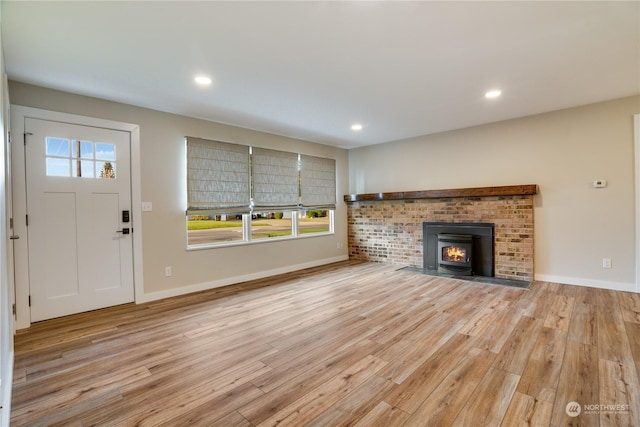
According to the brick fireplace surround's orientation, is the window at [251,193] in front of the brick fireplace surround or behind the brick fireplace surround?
in front

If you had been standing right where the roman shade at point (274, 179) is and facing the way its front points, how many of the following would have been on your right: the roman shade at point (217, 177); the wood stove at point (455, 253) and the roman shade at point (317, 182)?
1

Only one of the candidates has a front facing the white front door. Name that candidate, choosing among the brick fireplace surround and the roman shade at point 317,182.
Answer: the brick fireplace surround

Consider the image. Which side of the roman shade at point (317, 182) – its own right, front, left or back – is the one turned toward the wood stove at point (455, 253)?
front

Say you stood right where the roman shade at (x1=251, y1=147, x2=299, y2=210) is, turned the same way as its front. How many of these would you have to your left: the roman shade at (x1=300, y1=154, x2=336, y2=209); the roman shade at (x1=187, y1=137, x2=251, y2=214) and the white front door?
1

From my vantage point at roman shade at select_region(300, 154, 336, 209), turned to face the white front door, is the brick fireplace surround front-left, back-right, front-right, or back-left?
back-left

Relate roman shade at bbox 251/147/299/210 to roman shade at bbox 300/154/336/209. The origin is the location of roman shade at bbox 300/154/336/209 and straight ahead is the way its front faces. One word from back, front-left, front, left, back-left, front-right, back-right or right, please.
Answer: right

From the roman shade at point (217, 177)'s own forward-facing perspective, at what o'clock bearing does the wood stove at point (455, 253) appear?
The wood stove is roughly at 11 o'clock from the roman shade.

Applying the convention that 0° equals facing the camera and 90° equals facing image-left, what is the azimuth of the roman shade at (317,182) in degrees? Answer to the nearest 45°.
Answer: approximately 315°

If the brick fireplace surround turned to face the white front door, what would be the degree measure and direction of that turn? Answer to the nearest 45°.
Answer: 0° — it already faces it

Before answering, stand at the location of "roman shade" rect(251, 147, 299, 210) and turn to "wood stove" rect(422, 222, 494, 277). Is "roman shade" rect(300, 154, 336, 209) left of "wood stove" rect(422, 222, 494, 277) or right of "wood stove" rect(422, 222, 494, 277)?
left

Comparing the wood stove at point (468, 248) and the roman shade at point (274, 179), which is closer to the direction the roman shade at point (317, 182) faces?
the wood stove

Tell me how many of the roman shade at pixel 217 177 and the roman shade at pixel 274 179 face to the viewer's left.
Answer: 0

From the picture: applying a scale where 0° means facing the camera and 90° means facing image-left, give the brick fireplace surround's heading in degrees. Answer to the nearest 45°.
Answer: approximately 45°
